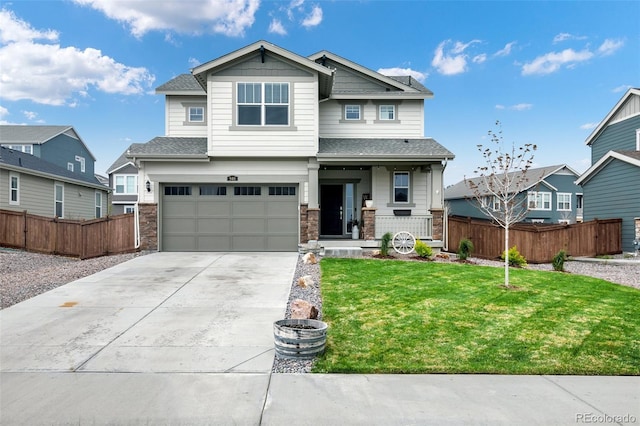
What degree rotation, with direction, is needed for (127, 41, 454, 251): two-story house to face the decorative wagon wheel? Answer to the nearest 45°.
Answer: approximately 90° to its left

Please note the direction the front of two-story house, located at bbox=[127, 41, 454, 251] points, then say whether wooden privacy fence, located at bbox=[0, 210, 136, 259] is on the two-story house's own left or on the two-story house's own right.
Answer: on the two-story house's own right

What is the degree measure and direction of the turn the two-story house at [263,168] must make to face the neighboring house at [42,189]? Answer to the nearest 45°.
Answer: approximately 135° to its right

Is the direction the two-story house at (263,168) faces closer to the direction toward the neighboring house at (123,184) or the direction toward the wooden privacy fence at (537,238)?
the wooden privacy fence

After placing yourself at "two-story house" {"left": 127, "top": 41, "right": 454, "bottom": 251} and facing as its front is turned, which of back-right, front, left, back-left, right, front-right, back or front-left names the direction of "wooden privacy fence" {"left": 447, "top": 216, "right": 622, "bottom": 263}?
left

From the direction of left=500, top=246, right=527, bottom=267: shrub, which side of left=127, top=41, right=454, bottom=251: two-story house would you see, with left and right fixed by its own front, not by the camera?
left

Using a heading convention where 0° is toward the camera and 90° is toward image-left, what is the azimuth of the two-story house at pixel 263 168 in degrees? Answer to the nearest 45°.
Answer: approximately 0°
